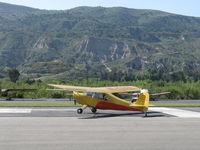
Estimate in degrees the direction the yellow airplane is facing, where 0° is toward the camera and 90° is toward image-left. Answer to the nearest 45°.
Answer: approximately 135°
